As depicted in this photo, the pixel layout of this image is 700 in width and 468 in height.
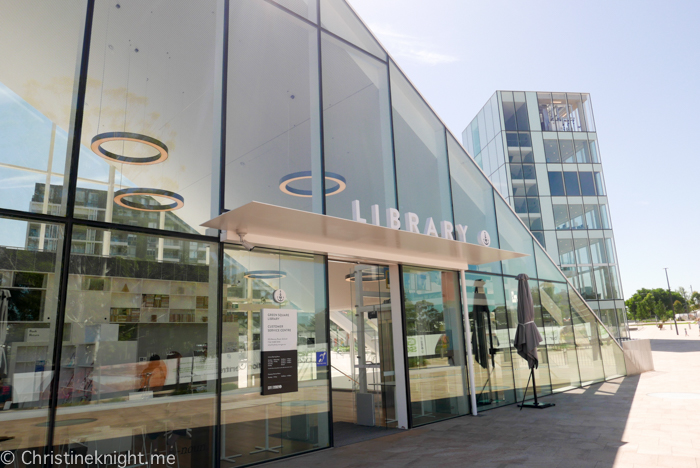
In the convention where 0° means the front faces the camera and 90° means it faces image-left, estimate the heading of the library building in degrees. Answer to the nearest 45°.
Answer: approximately 315°
